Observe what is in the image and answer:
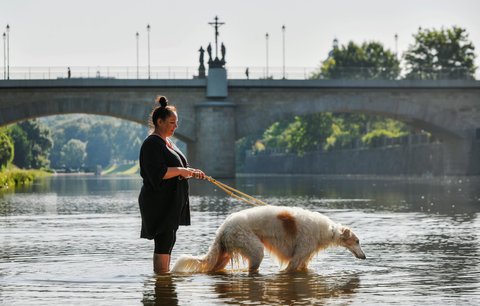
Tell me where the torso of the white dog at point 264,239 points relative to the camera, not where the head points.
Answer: to the viewer's right

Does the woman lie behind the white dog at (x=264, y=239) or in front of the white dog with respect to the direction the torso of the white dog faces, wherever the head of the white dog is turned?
behind

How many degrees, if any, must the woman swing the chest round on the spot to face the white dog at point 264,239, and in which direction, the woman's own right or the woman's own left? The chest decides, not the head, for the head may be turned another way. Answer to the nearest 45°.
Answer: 0° — they already face it

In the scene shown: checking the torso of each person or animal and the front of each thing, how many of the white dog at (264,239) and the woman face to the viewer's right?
2

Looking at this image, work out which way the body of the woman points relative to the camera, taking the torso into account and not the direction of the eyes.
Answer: to the viewer's right
